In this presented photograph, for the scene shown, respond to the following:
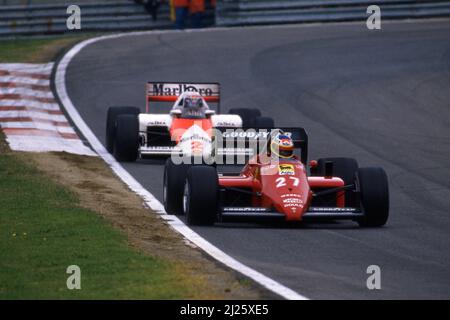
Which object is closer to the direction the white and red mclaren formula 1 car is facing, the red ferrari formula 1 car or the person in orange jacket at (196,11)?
the red ferrari formula 1 car

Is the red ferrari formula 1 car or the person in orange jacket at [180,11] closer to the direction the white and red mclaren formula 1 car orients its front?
the red ferrari formula 1 car

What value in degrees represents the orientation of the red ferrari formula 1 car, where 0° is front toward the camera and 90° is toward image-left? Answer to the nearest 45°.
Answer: approximately 0°

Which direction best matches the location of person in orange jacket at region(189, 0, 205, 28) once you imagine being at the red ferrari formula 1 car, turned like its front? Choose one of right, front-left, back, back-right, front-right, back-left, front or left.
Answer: back

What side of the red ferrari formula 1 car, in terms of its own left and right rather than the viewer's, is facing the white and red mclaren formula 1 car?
back

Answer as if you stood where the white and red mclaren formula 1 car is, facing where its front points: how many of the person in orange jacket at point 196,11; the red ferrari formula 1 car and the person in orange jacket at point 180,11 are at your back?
2

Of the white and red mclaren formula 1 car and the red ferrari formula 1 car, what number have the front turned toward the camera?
2

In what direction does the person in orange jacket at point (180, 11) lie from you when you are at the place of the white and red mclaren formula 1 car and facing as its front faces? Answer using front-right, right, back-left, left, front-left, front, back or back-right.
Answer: back

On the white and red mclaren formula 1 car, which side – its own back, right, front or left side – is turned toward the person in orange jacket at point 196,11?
back
